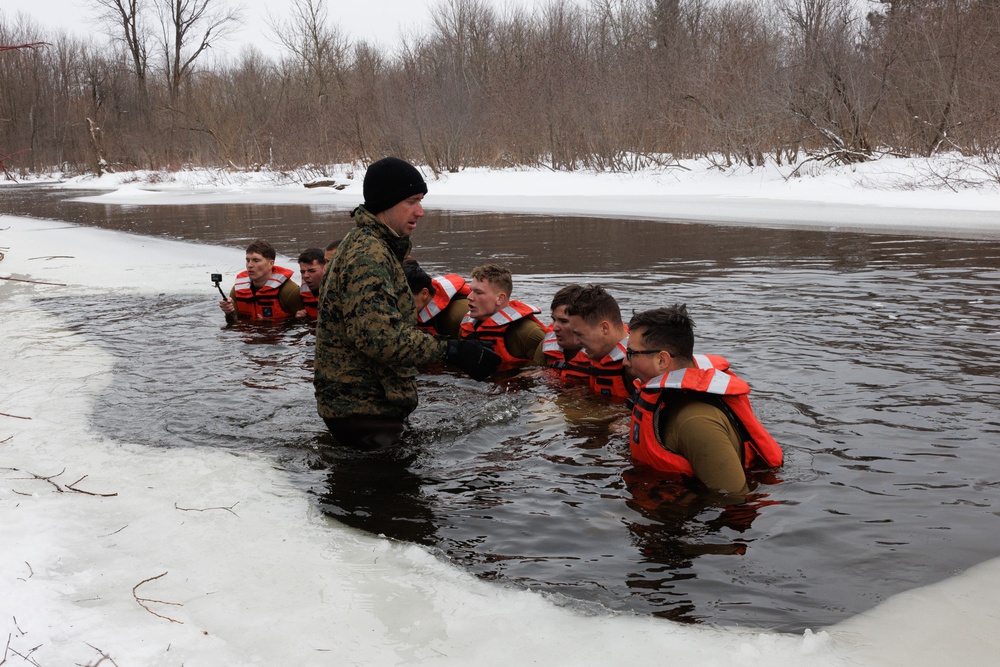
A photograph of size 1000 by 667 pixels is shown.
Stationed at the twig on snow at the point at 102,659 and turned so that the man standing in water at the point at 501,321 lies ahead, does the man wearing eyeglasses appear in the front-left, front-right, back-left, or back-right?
front-right

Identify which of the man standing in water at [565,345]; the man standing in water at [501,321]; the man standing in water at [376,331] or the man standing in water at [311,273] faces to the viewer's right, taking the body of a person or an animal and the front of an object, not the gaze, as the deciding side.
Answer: the man standing in water at [376,331]

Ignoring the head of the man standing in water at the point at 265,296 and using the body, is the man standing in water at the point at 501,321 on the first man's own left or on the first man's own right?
on the first man's own left

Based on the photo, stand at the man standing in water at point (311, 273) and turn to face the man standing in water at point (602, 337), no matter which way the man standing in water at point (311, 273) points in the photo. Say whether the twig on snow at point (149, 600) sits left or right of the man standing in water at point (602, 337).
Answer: right

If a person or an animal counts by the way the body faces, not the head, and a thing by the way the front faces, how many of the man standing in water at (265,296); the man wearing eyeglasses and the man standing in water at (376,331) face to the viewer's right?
1

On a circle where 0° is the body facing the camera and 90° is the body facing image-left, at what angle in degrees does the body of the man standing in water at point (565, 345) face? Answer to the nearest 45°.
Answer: approximately 45°

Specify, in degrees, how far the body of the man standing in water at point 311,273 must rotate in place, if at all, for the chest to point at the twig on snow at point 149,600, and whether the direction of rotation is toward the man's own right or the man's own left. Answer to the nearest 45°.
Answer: approximately 45° to the man's own left

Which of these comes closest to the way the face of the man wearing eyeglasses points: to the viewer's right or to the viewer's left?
to the viewer's left

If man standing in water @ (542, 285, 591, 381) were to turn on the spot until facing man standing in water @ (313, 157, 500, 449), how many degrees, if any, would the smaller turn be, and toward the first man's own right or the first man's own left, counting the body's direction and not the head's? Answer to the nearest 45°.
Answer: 0° — they already face them

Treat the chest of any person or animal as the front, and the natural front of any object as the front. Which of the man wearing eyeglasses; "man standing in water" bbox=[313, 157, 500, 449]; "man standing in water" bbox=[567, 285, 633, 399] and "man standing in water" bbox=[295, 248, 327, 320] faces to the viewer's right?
"man standing in water" bbox=[313, 157, 500, 449]

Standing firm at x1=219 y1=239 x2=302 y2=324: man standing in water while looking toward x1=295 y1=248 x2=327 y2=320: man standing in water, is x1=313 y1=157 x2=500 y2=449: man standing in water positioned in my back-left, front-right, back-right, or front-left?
front-right

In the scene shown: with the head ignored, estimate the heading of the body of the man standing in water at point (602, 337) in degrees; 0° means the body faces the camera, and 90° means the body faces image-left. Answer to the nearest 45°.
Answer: approximately 45°

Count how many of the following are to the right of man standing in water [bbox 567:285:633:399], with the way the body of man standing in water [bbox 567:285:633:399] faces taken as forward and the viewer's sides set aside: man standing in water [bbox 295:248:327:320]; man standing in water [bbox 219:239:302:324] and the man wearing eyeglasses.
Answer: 2

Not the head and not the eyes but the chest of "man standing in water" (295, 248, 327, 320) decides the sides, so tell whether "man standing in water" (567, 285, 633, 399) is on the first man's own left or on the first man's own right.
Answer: on the first man's own left

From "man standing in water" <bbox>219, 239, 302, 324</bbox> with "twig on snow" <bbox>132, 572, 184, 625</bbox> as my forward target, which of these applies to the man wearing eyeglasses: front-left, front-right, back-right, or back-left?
front-left

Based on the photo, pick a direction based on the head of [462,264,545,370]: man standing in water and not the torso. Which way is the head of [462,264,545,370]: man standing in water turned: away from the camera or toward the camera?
toward the camera

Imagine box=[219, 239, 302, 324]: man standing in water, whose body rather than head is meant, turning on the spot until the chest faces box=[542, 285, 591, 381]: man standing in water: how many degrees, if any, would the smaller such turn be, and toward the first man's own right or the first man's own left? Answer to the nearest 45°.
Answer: approximately 90° to the first man's own left
